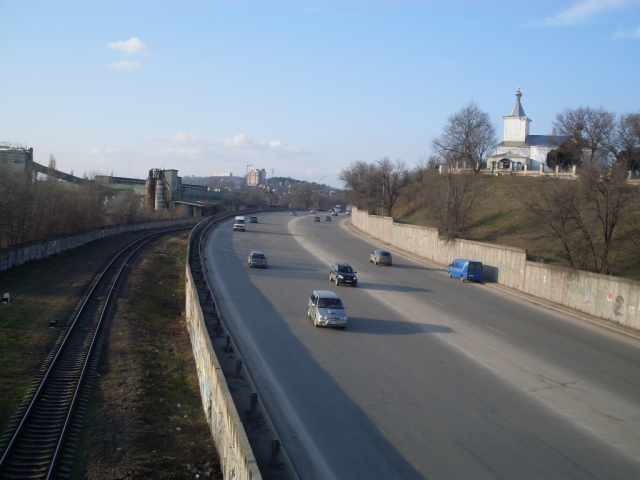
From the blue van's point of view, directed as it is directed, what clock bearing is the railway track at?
The railway track is roughly at 8 o'clock from the blue van.

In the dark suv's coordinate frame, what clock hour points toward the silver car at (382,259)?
The silver car is roughly at 8 o'clock from the dark suv.

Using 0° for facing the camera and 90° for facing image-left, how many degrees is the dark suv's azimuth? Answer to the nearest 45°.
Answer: approximately 315°

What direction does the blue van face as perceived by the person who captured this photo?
facing away from the viewer and to the left of the viewer

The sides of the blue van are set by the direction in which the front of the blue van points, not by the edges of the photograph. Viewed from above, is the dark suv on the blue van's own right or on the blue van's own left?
on the blue van's own left

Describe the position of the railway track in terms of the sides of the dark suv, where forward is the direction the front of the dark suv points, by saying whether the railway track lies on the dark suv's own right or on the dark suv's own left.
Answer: on the dark suv's own right

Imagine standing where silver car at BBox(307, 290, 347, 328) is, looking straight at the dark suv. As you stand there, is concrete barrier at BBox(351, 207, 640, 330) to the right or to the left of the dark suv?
right

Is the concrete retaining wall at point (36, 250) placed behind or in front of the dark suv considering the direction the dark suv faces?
behind

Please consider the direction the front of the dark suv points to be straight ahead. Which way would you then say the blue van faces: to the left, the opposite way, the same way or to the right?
the opposite way
